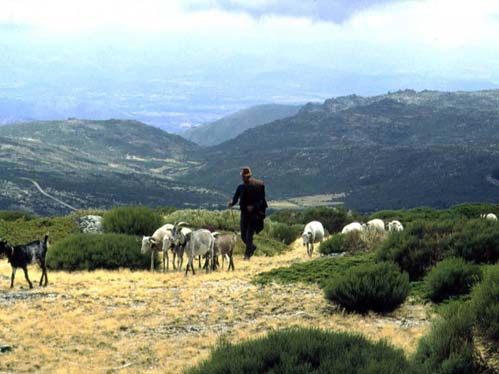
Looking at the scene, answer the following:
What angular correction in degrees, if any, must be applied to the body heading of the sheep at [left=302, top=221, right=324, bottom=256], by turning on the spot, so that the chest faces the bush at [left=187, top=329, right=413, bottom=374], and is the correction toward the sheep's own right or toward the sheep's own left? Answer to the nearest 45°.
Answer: approximately 45° to the sheep's own left

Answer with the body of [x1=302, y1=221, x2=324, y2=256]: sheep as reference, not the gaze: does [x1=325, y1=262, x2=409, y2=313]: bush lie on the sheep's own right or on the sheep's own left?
on the sheep's own left

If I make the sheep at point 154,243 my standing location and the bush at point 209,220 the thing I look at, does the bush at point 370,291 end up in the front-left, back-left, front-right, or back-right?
back-right

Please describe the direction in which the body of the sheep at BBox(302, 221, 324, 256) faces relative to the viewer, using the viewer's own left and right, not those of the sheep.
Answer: facing the viewer and to the left of the viewer

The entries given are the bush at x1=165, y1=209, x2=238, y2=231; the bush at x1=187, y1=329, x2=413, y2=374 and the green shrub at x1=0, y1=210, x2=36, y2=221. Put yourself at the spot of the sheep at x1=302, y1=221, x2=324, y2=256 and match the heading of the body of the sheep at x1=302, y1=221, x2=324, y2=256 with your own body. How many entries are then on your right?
2

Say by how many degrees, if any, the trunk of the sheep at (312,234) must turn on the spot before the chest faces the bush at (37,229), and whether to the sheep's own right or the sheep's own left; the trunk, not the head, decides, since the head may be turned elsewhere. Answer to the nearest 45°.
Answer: approximately 45° to the sheep's own right
